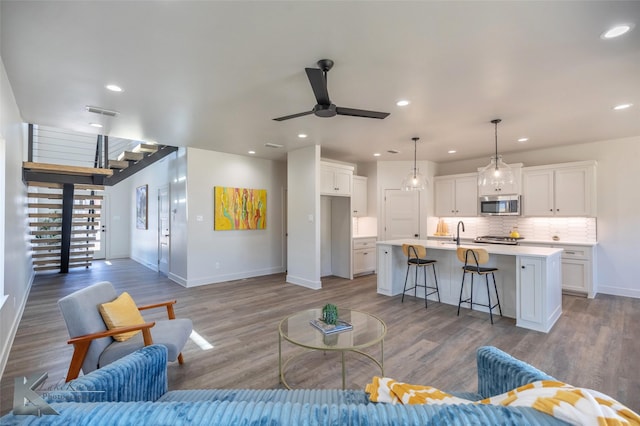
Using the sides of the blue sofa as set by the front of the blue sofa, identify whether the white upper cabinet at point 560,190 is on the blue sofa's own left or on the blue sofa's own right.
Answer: on the blue sofa's own right

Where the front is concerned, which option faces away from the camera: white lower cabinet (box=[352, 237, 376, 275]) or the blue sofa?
the blue sofa

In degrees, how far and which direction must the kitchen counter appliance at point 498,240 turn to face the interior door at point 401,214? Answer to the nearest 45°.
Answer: approximately 90° to its right

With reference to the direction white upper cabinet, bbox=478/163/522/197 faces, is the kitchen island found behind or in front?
in front

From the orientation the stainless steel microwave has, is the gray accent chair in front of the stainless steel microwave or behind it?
in front

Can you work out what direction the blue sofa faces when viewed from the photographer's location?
facing away from the viewer

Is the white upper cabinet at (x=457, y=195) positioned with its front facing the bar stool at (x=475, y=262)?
yes

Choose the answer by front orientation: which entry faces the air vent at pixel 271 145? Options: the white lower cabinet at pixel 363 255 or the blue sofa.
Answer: the blue sofa

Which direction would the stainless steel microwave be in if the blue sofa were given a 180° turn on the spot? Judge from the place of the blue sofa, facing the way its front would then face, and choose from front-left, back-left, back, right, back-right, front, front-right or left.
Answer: back-left

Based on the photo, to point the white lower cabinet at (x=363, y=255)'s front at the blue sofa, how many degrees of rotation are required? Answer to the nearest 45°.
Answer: approximately 45° to its right

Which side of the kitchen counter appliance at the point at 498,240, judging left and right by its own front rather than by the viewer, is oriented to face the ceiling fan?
front
